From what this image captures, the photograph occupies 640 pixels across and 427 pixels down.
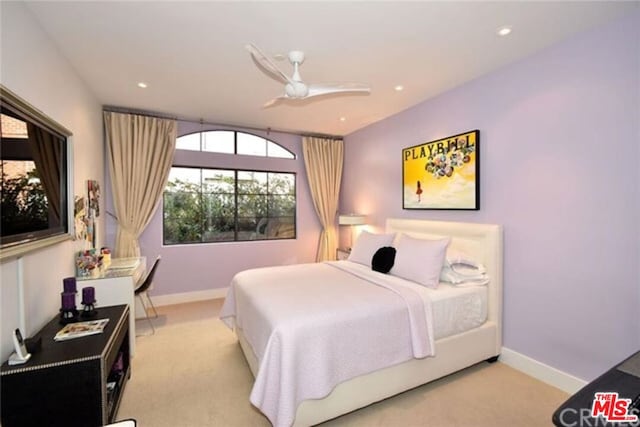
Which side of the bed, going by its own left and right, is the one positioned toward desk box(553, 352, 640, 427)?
left

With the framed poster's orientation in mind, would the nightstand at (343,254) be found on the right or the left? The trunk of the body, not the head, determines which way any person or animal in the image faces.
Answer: on its right

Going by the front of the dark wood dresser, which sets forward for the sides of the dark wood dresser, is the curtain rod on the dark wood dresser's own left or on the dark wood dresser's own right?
on the dark wood dresser's own left

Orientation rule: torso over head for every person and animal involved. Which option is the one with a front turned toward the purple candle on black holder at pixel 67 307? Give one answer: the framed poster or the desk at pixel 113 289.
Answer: the framed poster

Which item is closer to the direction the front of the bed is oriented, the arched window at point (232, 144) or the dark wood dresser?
the dark wood dresser

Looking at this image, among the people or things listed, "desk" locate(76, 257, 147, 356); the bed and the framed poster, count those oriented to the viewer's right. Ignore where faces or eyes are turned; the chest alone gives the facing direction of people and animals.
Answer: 1

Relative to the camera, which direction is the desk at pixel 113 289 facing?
to the viewer's right

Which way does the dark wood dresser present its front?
to the viewer's right

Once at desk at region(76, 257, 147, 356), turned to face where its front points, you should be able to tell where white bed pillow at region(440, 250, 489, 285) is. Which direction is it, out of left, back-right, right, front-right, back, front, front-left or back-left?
front-right

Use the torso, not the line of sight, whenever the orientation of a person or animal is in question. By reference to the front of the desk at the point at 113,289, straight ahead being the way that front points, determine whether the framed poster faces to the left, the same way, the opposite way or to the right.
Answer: the opposite way

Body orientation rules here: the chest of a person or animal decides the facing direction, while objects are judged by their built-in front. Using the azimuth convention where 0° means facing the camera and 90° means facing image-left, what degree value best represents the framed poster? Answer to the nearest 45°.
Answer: approximately 45°
